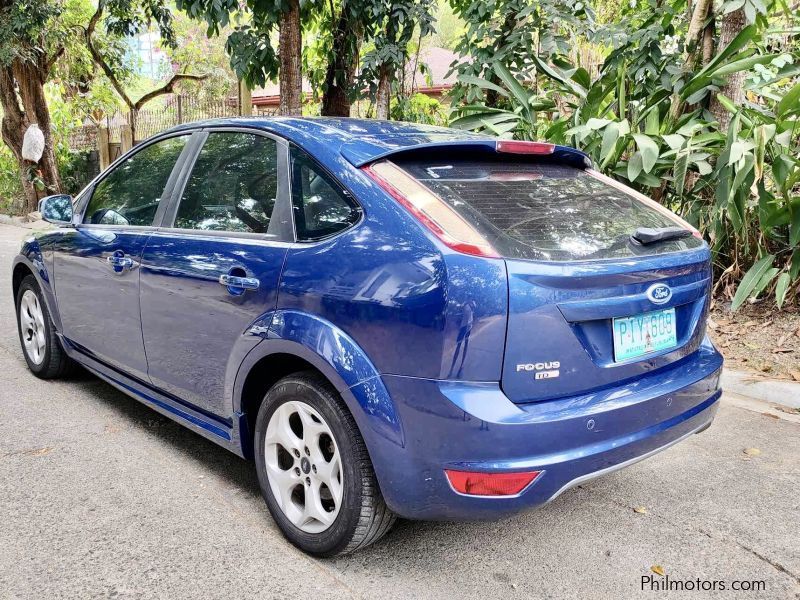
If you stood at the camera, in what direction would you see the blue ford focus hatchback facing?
facing away from the viewer and to the left of the viewer

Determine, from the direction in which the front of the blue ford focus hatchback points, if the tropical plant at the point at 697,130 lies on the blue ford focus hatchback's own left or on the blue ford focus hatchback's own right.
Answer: on the blue ford focus hatchback's own right
